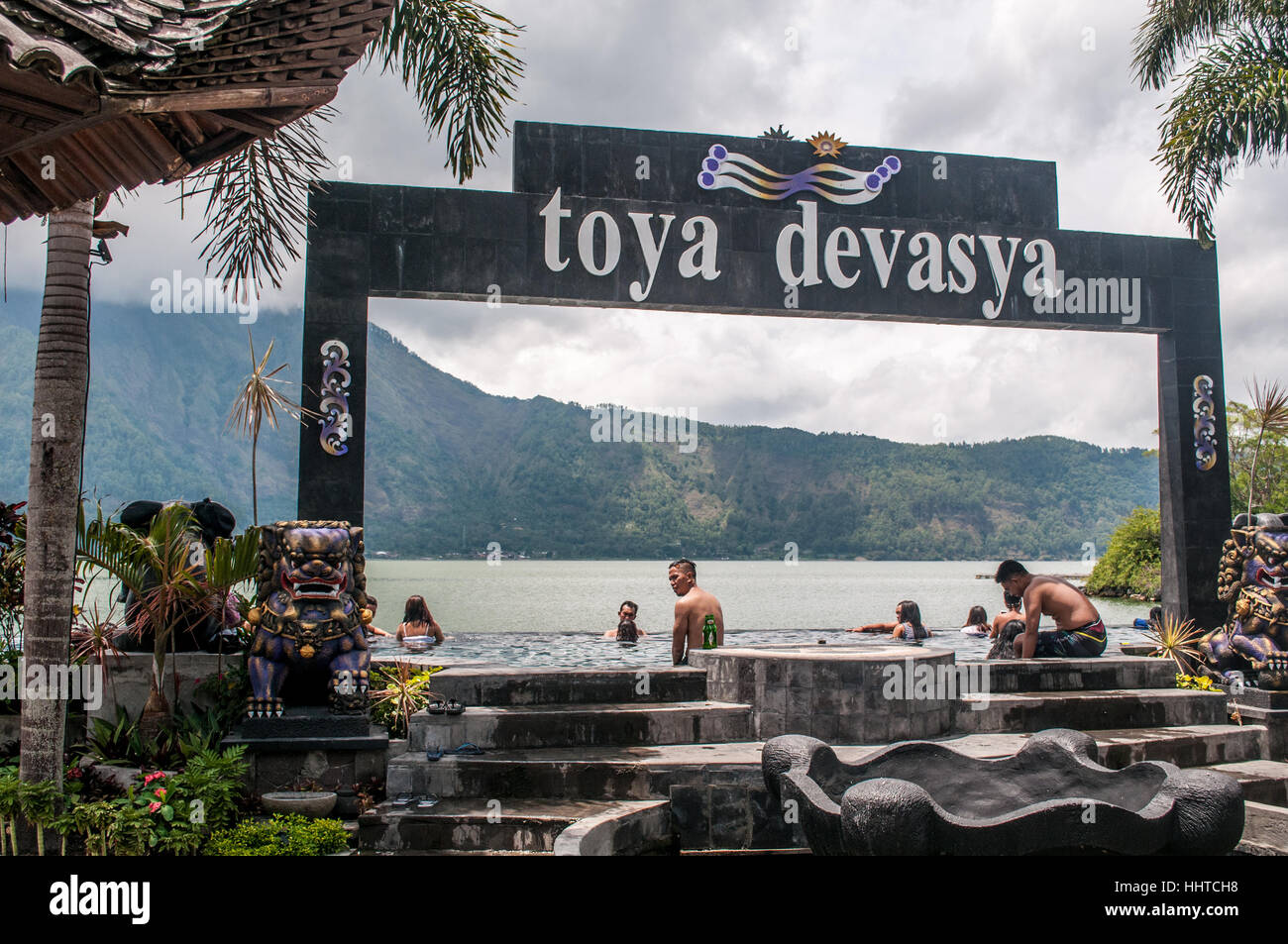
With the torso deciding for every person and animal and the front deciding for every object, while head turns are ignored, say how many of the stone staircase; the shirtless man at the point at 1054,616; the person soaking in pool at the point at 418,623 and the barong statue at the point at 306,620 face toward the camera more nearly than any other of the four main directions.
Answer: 2

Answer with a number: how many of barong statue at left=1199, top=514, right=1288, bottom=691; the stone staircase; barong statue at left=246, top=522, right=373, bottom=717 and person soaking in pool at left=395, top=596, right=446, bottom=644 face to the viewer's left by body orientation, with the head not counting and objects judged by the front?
0

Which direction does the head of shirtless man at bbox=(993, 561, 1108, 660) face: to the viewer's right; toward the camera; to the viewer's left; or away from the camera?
to the viewer's left

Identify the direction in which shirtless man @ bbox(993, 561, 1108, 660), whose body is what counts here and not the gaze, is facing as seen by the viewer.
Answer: to the viewer's left

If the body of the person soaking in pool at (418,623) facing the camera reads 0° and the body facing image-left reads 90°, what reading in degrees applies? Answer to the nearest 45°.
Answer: approximately 180°

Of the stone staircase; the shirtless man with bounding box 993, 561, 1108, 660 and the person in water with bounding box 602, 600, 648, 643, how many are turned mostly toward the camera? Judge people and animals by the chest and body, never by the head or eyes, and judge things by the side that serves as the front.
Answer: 2

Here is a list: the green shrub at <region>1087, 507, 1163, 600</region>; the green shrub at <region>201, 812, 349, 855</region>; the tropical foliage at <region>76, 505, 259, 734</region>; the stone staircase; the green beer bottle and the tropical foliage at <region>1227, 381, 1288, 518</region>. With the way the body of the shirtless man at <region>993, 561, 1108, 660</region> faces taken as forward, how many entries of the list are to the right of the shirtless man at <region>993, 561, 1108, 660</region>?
2

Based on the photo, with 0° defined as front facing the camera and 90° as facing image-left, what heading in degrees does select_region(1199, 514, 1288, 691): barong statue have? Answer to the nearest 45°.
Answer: approximately 315°

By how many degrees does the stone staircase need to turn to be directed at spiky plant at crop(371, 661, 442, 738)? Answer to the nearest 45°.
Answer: approximately 90° to its right

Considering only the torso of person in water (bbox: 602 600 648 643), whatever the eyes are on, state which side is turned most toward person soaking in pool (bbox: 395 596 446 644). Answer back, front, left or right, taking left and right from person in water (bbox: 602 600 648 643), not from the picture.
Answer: left
